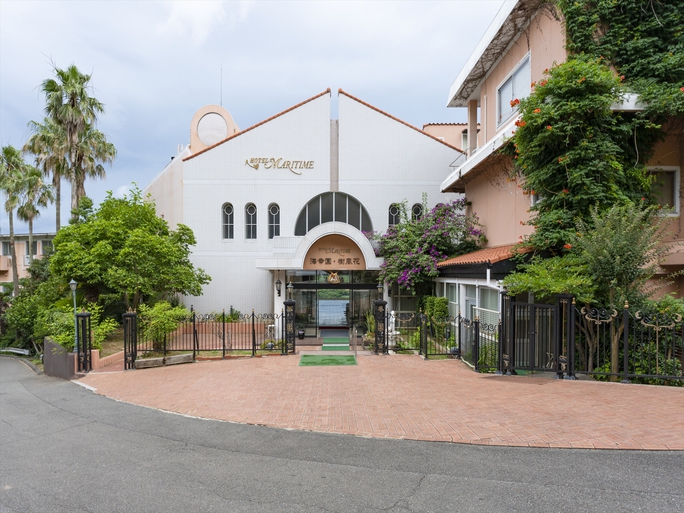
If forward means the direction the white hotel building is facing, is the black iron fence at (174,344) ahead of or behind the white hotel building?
ahead

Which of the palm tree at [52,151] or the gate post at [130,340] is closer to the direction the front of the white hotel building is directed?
the gate post

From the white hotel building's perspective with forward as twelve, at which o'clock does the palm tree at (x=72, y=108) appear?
The palm tree is roughly at 3 o'clock from the white hotel building.

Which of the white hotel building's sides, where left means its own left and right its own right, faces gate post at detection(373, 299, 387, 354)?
front

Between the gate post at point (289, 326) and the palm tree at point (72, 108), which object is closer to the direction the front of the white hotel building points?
the gate post

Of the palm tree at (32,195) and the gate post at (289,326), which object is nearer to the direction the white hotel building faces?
the gate post

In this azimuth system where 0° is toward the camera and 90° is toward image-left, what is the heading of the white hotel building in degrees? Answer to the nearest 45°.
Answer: approximately 0°

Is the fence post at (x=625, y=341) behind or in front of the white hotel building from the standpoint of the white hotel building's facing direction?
in front

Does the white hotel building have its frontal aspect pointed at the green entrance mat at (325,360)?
yes

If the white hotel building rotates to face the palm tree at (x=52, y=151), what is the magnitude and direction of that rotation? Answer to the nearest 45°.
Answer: approximately 90° to its right

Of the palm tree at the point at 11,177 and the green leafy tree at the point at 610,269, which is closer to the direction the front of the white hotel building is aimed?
the green leafy tree

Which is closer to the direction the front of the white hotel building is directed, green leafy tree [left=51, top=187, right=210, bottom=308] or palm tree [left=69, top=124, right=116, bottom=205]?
the green leafy tree

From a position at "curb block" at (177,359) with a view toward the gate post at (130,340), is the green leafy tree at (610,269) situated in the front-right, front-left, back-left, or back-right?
back-left
